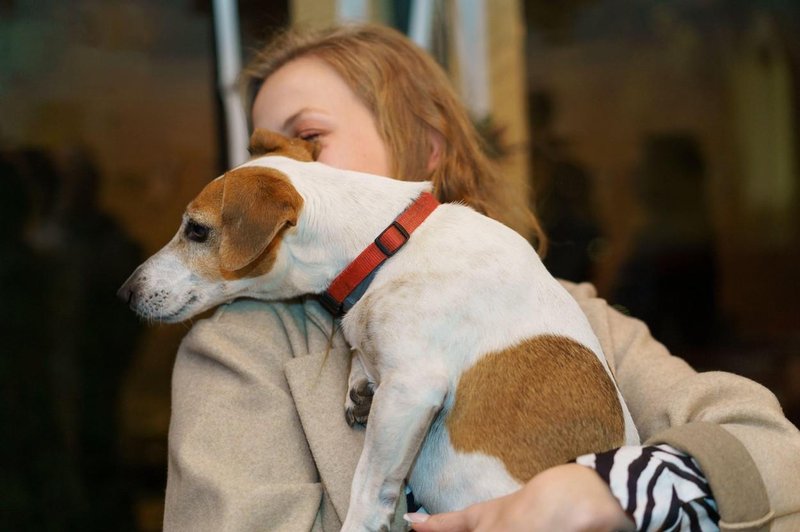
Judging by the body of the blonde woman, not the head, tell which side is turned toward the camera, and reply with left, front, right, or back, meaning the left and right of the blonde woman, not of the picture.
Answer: front

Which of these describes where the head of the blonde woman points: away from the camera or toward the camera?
toward the camera

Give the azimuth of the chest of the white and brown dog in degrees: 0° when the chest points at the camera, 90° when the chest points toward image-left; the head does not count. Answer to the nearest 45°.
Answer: approximately 90°
